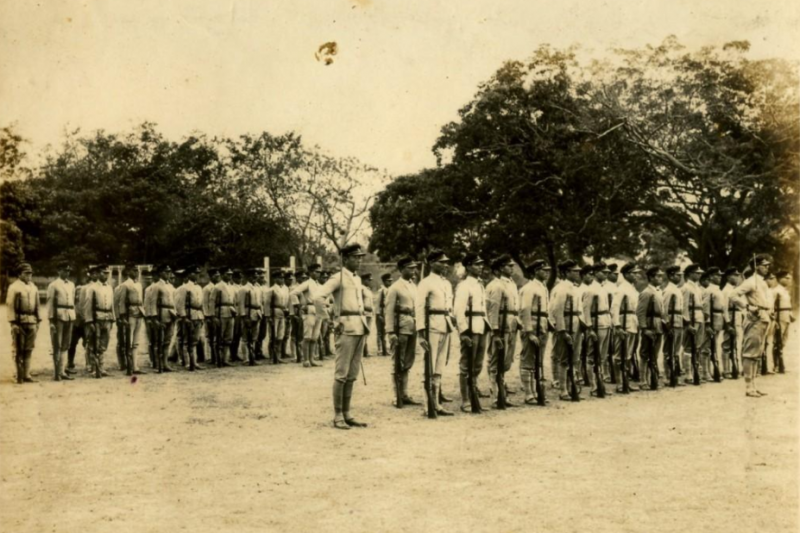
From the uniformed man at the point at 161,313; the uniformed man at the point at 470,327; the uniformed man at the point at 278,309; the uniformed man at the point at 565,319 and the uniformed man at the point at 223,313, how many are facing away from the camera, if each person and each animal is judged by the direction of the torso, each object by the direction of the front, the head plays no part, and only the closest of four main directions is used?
0

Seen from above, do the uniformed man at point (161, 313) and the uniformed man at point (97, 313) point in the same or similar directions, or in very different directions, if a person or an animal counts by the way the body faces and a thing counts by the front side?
same or similar directions

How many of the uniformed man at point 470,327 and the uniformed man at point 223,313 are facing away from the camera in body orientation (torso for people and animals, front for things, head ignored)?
0

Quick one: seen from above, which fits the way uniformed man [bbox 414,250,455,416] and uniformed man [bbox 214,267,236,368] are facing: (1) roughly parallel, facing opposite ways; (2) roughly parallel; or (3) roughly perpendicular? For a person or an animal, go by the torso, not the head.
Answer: roughly parallel

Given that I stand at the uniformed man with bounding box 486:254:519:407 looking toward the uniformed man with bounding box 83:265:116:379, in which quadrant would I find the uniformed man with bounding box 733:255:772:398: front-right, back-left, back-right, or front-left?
back-right

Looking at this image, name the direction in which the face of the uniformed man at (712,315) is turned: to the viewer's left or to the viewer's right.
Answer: to the viewer's left

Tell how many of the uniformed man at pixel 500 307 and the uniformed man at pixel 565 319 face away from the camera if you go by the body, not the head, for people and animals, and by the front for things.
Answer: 0

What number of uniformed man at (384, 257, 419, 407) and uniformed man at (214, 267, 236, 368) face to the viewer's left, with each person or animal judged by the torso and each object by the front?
0

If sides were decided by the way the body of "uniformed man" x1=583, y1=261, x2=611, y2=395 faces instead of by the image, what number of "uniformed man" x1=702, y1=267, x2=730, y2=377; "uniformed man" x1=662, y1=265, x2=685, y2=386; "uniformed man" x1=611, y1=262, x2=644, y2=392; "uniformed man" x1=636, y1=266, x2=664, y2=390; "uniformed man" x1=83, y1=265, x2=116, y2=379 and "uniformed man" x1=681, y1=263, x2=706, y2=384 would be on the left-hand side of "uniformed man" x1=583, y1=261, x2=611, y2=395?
5

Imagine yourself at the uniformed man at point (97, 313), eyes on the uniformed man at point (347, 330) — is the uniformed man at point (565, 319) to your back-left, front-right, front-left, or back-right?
front-left

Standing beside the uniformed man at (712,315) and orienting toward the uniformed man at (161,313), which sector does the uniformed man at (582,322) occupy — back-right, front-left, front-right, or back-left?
front-left

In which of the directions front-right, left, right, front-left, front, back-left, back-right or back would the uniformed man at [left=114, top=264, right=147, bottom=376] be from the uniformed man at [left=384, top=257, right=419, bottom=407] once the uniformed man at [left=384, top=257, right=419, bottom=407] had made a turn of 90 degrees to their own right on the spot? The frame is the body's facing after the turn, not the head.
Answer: right

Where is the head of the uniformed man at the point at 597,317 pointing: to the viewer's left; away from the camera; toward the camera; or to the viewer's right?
toward the camera
